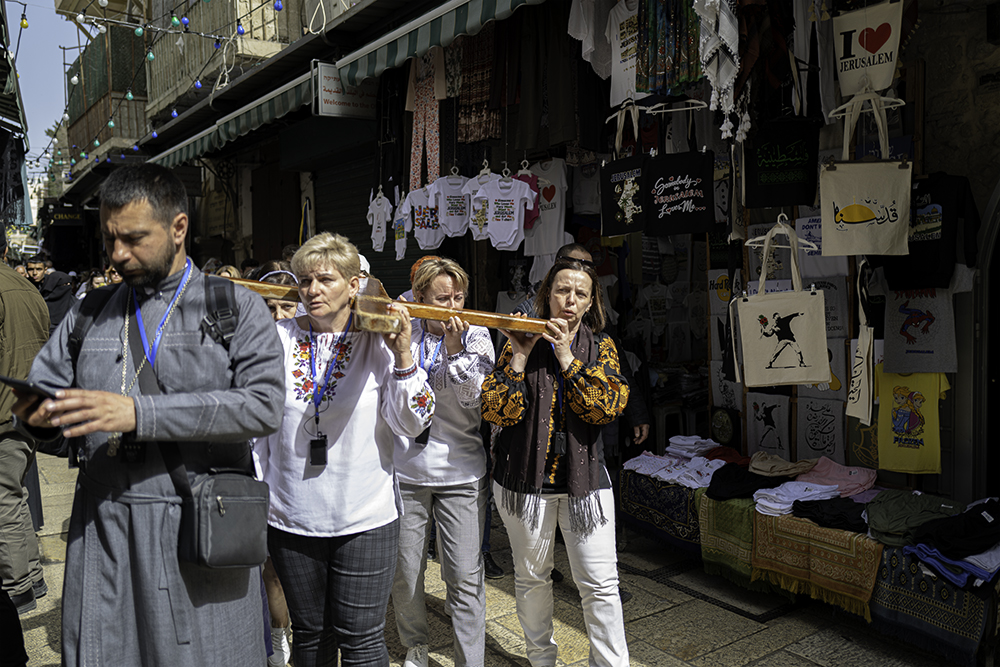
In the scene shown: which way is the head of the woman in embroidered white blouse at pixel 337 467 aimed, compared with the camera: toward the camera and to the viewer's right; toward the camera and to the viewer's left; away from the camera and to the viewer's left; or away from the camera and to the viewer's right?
toward the camera and to the viewer's left

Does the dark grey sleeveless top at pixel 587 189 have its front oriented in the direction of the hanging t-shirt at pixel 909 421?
no

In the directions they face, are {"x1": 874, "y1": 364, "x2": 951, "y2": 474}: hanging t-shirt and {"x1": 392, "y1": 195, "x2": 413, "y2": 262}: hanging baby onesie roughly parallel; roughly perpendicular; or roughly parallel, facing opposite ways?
roughly parallel

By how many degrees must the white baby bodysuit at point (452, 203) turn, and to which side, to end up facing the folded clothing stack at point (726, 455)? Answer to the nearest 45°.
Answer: approximately 45° to its left

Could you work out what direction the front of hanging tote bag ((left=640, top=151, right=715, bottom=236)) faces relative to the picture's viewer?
facing the viewer

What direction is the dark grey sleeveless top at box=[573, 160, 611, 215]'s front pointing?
toward the camera

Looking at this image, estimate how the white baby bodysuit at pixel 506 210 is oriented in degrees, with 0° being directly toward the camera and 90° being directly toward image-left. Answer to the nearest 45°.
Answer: approximately 0°

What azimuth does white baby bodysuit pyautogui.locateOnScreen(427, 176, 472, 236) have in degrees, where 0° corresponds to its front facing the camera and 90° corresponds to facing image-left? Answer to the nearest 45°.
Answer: approximately 0°

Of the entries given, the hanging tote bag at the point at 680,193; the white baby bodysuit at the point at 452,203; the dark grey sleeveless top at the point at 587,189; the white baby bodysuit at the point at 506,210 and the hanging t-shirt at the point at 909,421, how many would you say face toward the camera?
5

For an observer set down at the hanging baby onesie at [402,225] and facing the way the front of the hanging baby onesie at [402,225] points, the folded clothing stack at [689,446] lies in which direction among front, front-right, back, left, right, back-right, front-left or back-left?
left

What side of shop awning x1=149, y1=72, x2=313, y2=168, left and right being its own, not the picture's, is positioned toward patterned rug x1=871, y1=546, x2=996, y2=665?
left

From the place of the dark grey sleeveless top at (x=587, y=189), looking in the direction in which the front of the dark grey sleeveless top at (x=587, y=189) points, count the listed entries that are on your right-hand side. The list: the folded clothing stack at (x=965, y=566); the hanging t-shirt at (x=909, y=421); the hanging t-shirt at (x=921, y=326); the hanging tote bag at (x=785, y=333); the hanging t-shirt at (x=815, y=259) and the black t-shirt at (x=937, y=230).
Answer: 0

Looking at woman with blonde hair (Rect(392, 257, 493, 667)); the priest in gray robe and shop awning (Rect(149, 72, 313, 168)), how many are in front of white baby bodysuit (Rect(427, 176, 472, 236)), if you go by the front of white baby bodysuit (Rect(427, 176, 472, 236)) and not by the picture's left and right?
2

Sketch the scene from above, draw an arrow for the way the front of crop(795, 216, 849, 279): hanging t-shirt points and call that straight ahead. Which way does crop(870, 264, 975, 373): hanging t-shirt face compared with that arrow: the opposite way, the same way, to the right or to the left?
the same way

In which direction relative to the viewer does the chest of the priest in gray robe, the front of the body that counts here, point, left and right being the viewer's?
facing the viewer and to the left of the viewer

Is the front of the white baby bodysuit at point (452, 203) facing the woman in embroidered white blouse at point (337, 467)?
yes
